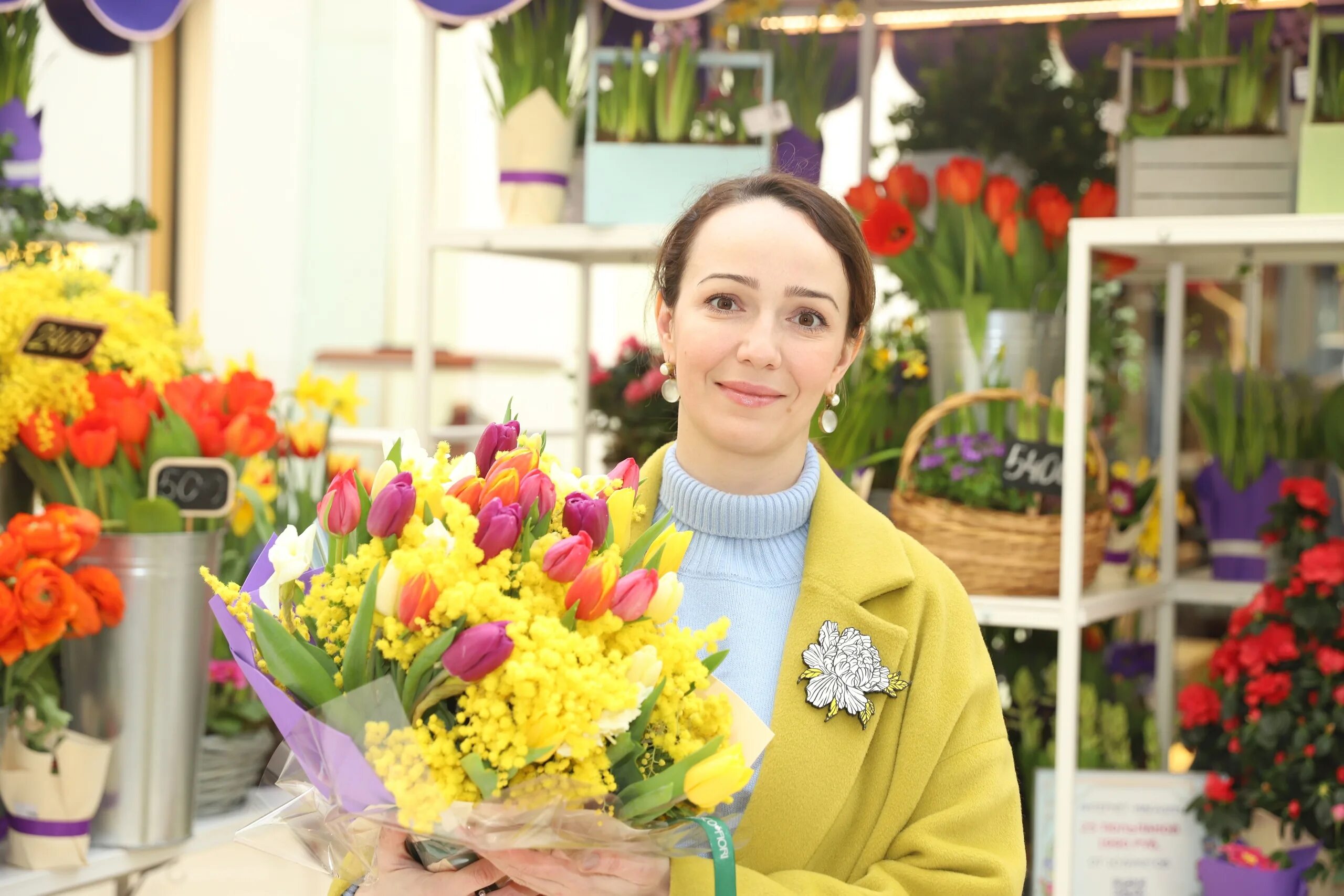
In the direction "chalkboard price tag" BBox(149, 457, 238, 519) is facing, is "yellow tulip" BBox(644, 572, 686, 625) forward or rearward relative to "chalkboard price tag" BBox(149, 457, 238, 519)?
forward

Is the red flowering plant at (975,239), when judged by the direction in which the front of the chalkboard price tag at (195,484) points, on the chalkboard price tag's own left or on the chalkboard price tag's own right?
on the chalkboard price tag's own left

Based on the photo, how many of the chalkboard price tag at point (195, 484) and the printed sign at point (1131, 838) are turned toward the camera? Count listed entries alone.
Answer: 2

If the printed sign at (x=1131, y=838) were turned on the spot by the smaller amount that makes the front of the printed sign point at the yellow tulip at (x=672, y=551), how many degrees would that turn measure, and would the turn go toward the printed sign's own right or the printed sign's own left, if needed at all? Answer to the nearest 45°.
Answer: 0° — it already faces it

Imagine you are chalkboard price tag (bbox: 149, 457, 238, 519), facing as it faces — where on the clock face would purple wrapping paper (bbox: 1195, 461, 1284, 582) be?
The purple wrapping paper is roughly at 9 o'clock from the chalkboard price tag.

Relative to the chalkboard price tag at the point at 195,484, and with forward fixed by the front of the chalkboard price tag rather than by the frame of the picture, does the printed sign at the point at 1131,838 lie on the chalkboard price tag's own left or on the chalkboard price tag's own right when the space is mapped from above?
on the chalkboard price tag's own left

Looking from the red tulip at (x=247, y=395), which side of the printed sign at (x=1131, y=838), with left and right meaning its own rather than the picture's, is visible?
right

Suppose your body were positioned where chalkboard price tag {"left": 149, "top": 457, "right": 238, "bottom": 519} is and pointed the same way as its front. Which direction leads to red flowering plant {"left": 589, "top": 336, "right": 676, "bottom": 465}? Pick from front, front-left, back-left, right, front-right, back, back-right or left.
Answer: back-left

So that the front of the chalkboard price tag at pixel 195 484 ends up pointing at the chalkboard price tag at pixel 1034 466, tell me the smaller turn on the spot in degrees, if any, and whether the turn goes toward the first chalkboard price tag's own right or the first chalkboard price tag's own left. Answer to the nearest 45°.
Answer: approximately 90° to the first chalkboard price tag's own left

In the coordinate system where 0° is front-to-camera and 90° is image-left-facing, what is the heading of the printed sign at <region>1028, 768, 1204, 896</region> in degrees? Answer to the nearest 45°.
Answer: approximately 0°

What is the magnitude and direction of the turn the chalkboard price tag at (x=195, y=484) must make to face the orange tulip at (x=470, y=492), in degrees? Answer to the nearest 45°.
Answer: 0° — it already faces it
